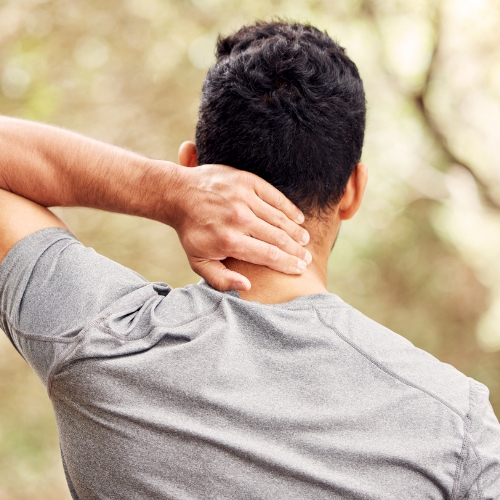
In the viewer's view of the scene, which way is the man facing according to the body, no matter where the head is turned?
away from the camera

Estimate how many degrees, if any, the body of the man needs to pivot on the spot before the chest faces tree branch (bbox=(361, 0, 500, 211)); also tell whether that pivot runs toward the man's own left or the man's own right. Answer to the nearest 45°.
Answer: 0° — they already face it
